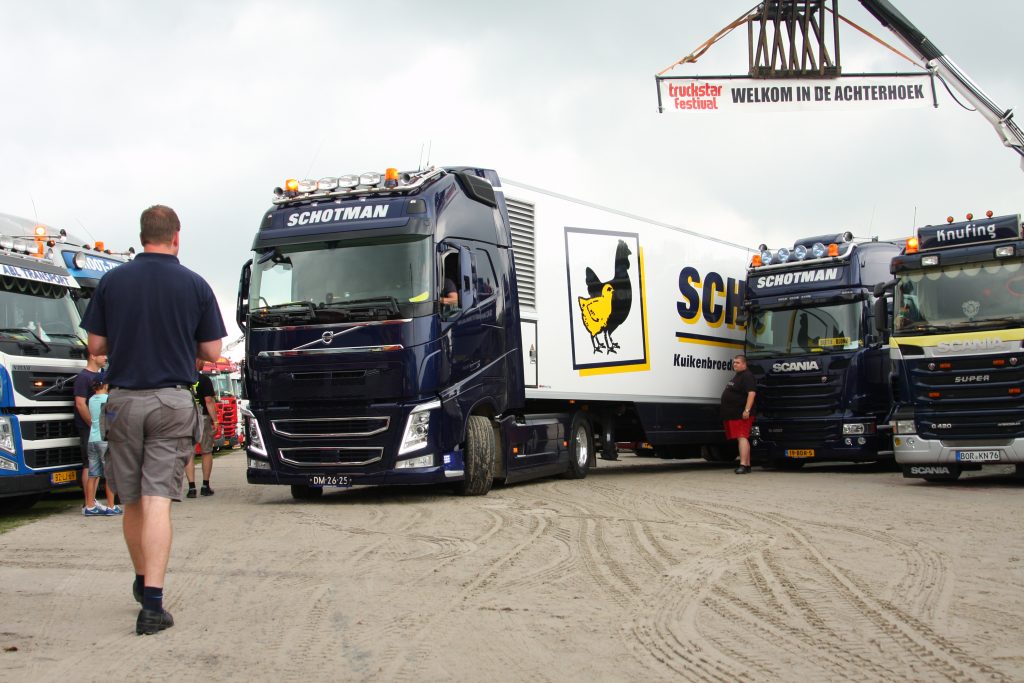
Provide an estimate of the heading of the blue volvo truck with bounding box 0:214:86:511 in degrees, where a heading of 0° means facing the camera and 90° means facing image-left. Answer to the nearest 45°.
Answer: approximately 315°

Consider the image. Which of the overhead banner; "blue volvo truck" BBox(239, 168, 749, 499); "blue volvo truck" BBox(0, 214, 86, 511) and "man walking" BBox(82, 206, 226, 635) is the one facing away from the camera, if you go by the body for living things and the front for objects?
the man walking

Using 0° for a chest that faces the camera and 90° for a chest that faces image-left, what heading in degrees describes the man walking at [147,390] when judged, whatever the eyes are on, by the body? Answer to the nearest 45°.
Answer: approximately 180°

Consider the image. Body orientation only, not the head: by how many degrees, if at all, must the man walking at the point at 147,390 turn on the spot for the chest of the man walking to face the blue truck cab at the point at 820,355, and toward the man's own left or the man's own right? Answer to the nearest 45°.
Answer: approximately 45° to the man's own right

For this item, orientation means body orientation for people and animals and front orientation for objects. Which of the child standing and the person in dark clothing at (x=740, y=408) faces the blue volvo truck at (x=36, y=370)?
the person in dark clothing

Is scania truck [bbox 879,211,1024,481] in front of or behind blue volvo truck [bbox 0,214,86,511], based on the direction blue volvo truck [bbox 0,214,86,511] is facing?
in front

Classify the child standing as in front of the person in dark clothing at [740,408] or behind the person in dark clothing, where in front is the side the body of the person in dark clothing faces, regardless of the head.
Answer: in front
